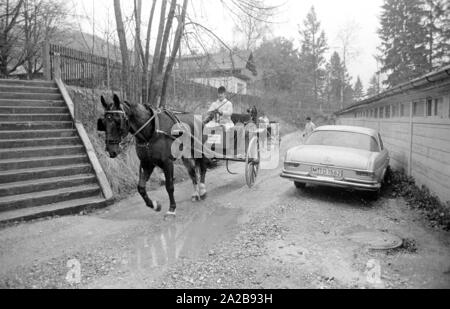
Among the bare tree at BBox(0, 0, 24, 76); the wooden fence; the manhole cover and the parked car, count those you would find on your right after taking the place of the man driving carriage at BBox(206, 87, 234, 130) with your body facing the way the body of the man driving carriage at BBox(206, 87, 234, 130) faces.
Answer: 2

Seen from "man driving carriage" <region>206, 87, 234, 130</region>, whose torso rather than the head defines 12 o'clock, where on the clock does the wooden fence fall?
The wooden fence is roughly at 3 o'clock from the man driving carriage.

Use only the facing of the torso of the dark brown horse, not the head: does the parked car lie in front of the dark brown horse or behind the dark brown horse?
behind

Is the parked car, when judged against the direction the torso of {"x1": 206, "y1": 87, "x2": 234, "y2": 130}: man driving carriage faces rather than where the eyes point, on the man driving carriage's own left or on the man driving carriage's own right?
on the man driving carriage's own left

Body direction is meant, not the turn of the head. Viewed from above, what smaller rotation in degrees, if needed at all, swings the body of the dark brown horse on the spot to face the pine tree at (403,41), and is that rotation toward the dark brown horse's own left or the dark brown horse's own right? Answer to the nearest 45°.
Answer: approximately 180°

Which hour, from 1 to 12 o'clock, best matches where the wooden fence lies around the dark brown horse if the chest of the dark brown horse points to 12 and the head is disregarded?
The wooden fence is roughly at 4 o'clock from the dark brown horse.

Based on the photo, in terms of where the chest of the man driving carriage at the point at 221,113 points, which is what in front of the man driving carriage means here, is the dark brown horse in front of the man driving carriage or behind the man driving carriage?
in front

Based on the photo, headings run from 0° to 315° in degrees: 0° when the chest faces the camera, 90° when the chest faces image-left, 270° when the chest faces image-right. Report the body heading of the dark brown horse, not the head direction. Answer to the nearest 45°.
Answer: approximately 45°

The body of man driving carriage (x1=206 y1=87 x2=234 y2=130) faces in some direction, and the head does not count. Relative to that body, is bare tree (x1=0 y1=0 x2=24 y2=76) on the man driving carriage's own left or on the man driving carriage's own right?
on the man driving carriage's own right

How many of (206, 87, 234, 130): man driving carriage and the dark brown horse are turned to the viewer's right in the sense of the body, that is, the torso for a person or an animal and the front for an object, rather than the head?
0

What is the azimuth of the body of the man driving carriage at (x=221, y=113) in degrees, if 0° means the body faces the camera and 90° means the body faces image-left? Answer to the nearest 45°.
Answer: approximately 45°

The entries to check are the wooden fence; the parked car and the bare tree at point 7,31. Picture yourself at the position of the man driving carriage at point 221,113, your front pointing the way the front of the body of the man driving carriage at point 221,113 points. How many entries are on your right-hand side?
2
